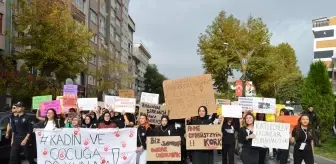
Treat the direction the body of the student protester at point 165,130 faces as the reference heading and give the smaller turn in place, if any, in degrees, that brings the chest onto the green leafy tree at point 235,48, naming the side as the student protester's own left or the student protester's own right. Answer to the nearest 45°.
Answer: approximately 180°

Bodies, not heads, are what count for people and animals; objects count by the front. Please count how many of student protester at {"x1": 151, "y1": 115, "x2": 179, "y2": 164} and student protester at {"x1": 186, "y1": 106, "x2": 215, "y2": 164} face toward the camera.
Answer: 2

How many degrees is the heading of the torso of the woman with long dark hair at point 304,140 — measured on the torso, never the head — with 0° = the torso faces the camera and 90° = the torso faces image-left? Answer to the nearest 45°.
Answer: approximately 0°

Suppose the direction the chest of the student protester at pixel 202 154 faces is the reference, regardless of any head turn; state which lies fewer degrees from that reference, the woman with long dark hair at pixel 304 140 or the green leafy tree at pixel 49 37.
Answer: the woman with long dark hair

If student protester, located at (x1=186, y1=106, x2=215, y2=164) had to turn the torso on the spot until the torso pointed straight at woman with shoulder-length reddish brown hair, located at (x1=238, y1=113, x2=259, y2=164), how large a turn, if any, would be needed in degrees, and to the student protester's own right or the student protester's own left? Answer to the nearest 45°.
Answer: approximately 45° to the student protester's own left

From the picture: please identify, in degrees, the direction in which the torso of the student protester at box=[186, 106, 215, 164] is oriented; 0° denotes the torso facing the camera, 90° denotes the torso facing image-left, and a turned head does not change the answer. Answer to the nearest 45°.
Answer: approximately 0°

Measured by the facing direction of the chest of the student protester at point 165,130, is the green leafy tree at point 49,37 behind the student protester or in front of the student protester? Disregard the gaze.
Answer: behind

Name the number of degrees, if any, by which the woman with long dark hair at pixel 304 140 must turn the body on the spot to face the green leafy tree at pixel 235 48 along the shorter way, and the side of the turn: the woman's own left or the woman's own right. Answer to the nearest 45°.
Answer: approximately 180°

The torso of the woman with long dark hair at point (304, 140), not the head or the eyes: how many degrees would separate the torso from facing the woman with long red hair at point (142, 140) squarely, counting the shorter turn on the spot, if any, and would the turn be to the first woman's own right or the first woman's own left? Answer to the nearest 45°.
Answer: approximately 90° to the first woman's own right
